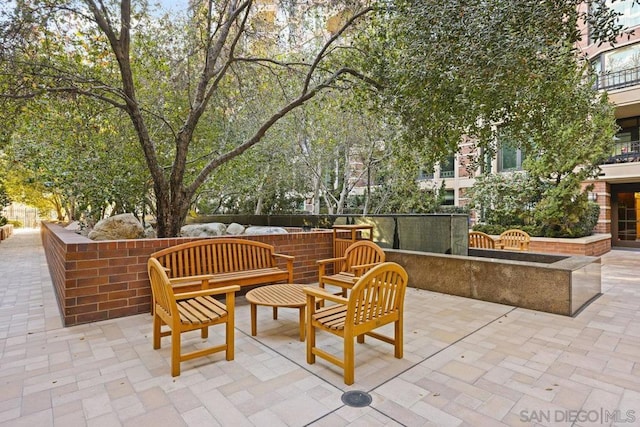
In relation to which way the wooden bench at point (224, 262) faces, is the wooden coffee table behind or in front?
in front

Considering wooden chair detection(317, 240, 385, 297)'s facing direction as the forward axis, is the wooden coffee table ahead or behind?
ahead

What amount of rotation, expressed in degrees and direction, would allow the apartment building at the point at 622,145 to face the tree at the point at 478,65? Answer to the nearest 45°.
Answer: approximately 45° to its left

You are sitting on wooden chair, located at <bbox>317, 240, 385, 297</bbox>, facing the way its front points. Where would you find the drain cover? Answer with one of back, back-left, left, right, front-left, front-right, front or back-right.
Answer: front-left

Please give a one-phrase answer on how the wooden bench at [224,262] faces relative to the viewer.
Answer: facing the viewer and to the right of the viewer

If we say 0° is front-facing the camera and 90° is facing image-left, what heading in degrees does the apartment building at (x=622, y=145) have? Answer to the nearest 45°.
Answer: approximately 45°

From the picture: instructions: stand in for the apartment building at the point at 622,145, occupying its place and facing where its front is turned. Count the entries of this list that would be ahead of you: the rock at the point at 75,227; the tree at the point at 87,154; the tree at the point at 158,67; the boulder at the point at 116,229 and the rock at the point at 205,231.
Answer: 5

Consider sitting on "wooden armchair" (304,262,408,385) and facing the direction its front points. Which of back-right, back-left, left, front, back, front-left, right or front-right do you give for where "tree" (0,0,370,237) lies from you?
front

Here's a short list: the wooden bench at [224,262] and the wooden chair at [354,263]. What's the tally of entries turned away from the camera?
0

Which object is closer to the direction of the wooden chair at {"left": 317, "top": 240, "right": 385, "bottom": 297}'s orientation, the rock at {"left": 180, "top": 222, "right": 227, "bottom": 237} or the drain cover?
the drain cover

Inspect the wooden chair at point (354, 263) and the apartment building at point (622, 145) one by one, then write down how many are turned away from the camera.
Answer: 0

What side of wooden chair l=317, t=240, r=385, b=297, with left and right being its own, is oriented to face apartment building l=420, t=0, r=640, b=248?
back

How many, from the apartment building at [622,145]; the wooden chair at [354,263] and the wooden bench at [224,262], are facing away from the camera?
0
